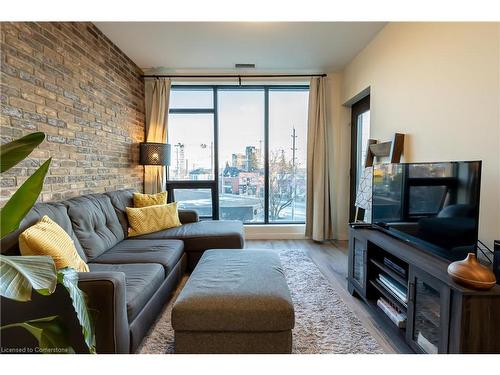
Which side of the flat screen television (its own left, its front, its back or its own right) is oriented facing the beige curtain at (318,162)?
right

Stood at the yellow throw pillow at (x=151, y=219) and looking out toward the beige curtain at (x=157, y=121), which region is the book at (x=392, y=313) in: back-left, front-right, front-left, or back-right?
back-right

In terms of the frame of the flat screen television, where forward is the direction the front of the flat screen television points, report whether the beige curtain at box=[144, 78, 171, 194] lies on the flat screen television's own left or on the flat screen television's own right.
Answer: on the flat screen television's own right

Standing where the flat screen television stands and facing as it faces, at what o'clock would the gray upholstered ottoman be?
The gray upholstered ottoman is roughly at 12 o'clock from the flat screen television.

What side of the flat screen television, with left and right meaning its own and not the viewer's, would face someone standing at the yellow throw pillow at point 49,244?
front

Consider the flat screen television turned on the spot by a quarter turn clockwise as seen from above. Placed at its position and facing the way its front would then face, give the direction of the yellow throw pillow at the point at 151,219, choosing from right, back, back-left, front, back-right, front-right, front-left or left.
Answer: front-left

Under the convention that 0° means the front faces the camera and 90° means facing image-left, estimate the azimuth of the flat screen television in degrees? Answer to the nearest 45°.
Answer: approximately 45°
